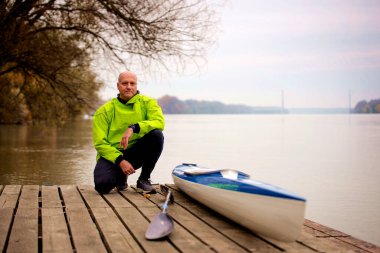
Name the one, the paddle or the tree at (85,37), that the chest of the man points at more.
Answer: the paddle

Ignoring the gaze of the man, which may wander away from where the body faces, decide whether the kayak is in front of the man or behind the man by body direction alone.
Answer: in front

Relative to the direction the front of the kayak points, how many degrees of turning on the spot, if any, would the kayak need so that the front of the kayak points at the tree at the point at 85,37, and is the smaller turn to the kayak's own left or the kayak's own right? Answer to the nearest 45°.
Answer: approximately 180°

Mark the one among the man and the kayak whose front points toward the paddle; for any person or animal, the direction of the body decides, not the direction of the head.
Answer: the man

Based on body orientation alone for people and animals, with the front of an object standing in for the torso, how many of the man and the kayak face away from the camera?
0

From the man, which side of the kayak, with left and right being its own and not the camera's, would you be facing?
back

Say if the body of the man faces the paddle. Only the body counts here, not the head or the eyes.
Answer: yes

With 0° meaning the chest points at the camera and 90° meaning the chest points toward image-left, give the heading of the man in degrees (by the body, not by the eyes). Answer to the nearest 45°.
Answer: approximately 0°

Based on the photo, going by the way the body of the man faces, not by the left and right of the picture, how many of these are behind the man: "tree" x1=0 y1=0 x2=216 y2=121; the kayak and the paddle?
1
